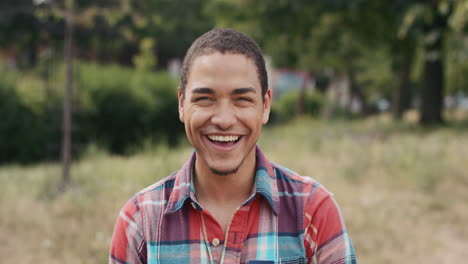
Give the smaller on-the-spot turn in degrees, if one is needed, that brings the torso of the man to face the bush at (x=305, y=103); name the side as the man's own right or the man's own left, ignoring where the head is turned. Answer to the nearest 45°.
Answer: approximately 180°

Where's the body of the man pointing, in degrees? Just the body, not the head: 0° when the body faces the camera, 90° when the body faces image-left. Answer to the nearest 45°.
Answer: approximately 0°

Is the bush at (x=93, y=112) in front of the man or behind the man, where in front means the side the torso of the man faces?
behind

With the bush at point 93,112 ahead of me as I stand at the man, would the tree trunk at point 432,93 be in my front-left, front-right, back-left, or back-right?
front-right

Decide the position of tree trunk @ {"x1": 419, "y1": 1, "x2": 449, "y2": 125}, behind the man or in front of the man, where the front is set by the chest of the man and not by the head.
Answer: behind

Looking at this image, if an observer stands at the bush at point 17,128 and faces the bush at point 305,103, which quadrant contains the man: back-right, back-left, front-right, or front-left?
back-right

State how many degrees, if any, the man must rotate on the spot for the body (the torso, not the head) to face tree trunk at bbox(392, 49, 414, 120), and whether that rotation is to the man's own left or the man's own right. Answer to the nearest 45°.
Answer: approximately 180°

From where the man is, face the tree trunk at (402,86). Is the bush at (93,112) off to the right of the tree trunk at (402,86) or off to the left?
left

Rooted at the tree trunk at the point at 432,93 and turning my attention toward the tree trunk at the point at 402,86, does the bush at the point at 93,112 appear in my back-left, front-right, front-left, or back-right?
back-left
